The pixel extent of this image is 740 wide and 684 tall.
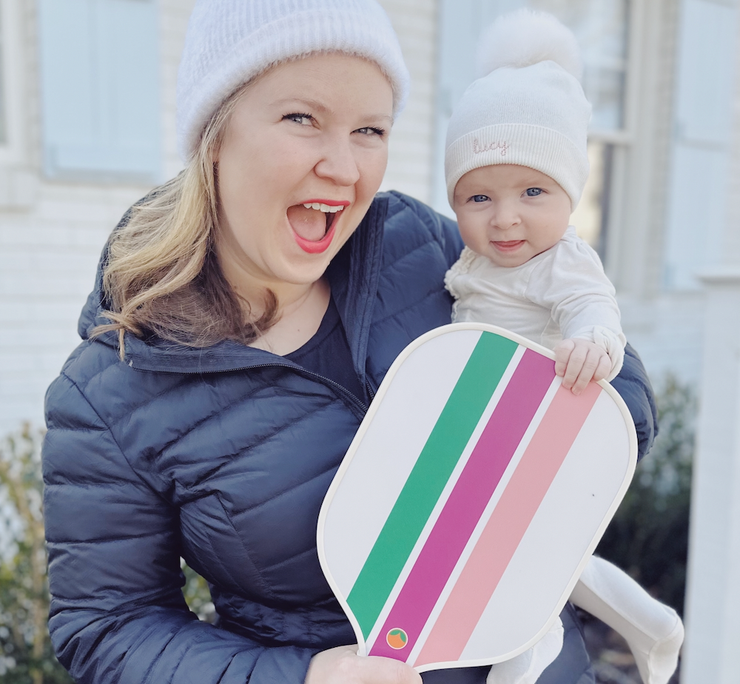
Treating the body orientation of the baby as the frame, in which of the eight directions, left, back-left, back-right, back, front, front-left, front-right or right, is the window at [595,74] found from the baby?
back

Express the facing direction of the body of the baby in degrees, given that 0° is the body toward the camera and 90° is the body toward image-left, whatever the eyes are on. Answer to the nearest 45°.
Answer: approximately 0°

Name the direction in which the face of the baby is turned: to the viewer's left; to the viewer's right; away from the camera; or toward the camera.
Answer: toward the camera

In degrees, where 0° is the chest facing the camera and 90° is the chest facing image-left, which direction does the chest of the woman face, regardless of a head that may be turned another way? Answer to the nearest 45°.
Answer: approximately 315°

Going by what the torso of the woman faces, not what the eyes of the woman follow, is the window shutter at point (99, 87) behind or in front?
behind
